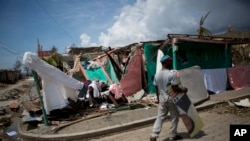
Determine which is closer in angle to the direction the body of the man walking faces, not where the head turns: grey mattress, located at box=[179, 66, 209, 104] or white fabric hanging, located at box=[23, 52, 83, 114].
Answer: the grey mattress

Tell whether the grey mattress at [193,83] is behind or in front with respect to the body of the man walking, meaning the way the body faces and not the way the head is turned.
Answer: in front

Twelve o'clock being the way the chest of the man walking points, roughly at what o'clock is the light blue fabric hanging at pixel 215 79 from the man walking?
The light blue fabric hanging is roughly at 11 o'clock from the man walking.

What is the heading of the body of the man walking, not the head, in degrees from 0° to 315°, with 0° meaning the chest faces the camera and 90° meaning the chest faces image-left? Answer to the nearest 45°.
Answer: approximately 225°

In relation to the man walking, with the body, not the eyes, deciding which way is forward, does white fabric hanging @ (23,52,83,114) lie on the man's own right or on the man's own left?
on the man's own left
